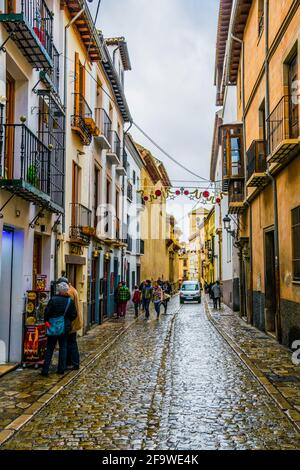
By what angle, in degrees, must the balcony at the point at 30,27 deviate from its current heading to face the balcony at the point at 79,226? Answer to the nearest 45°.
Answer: approximately 90° to its left

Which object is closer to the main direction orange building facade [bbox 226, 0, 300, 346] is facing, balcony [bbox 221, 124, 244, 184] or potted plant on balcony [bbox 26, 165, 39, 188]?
the potted plant on balcony

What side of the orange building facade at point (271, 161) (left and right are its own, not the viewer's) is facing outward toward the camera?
left

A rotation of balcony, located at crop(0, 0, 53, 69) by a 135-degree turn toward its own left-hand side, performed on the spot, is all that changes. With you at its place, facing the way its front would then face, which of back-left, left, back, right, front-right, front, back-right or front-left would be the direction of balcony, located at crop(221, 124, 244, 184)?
right

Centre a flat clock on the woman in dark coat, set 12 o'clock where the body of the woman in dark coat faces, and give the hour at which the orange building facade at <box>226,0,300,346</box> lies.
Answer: The orange building facade is roughly at 2 o'clock from the woman in dark coat.

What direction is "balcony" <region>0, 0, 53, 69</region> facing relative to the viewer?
to the viewer's right

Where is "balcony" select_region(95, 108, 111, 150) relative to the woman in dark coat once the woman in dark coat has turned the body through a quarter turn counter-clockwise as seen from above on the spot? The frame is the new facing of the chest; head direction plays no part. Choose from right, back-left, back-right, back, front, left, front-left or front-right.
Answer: right

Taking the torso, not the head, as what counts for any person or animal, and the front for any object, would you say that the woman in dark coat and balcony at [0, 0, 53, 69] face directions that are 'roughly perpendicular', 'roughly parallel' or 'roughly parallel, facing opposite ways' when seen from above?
roughly perpendicular

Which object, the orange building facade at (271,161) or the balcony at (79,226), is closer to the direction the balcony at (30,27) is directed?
the orange building facade

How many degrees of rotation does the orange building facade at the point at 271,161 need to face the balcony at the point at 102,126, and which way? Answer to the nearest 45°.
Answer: approximately 45° to its right

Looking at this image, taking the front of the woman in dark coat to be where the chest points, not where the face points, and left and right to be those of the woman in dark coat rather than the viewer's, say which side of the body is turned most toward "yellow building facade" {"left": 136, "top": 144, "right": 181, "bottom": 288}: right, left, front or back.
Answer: front

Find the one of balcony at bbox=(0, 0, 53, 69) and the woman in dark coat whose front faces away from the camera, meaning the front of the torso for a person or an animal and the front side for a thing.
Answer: the woman in dark coat

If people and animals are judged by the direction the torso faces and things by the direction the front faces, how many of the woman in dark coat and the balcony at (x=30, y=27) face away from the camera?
1

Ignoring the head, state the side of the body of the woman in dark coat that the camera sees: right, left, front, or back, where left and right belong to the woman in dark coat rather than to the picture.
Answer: back

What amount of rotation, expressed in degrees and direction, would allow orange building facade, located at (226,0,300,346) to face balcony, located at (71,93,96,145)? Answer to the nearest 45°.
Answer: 0° — it already faces it

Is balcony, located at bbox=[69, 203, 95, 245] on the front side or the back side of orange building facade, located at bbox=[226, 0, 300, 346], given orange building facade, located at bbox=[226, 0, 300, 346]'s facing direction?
on the front side

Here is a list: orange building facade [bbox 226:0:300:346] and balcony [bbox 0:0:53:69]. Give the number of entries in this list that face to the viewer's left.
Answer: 1

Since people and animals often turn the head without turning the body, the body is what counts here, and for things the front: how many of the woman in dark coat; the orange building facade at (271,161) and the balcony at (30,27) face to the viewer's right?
1
